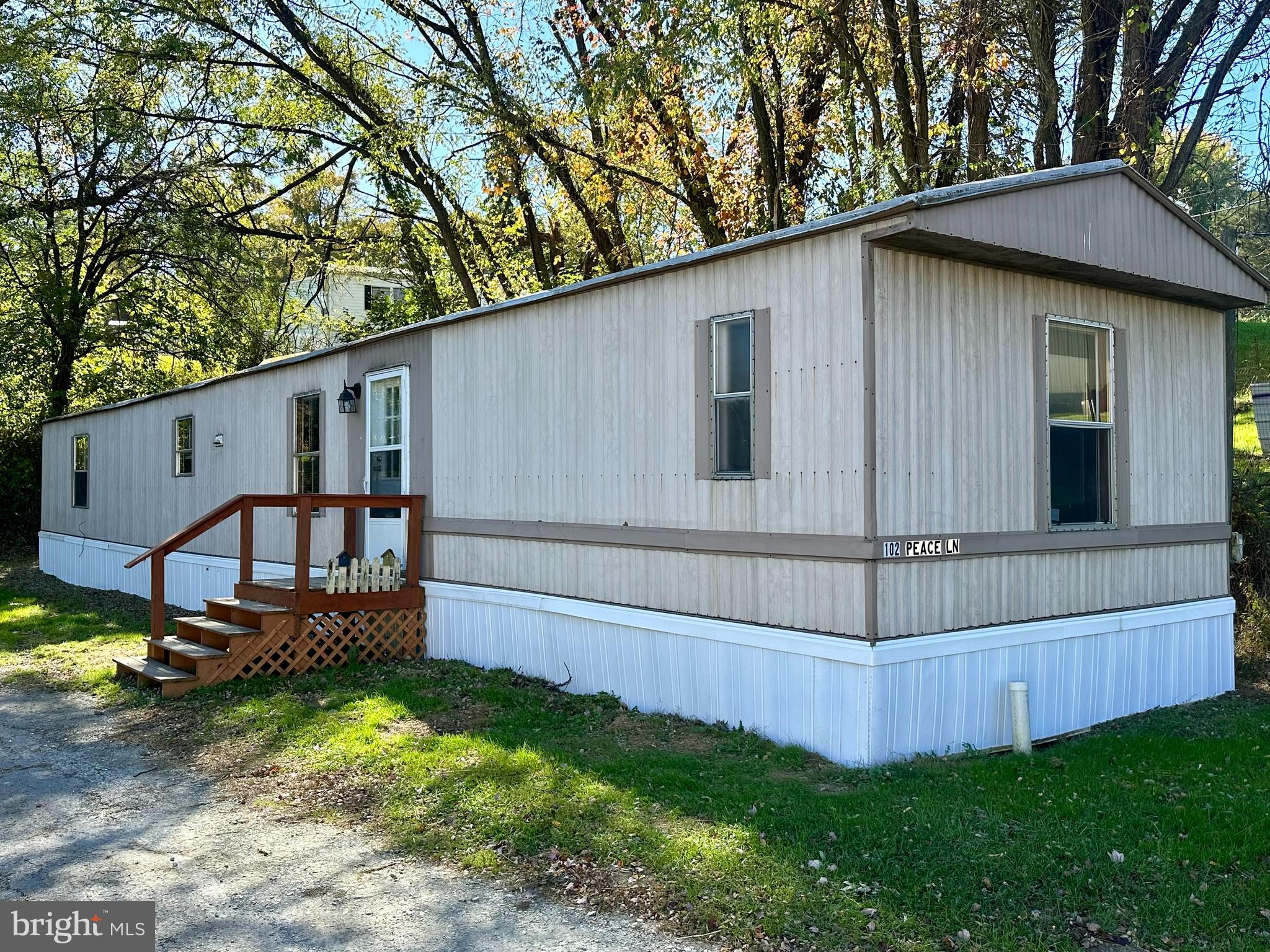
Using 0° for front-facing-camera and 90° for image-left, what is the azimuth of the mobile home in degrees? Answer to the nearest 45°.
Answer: approximately 45°

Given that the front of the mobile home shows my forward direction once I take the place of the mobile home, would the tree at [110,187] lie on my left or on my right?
on my right
